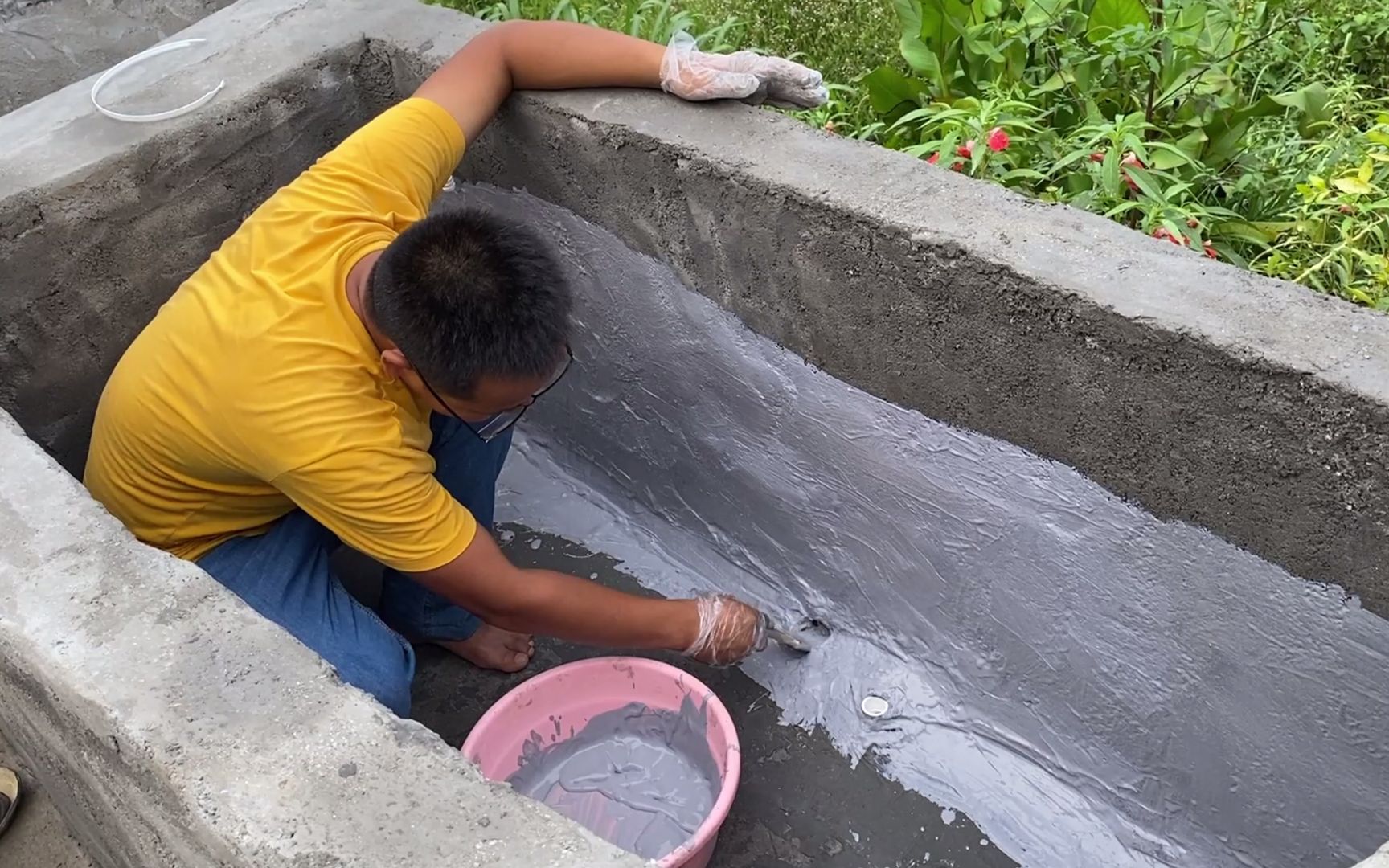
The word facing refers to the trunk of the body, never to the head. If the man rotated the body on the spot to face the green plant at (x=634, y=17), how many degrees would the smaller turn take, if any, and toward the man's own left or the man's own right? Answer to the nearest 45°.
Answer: approximately 45° to the man's own left

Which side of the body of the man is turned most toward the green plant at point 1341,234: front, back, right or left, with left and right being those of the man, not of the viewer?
front

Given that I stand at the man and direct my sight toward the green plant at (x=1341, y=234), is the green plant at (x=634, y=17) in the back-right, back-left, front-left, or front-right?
front-left

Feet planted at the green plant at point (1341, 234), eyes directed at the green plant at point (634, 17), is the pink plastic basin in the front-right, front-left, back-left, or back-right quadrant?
front-left

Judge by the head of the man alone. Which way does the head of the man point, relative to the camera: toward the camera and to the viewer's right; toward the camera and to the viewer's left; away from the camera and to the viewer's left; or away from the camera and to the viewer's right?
toward the camera and to the viewer's right

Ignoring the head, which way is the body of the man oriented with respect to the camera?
to the viewer's right
